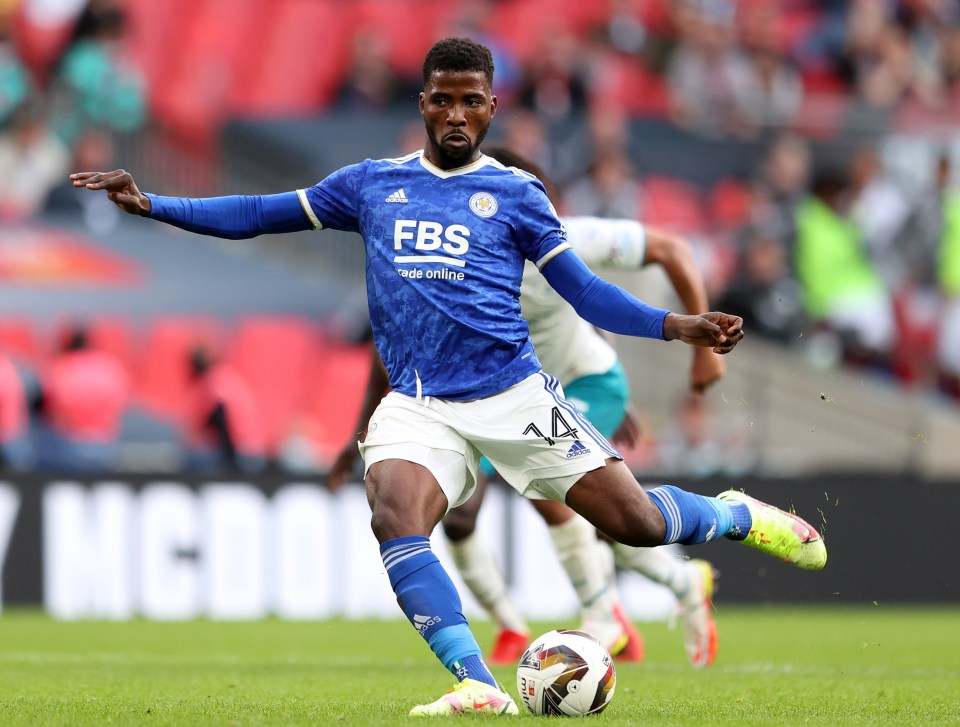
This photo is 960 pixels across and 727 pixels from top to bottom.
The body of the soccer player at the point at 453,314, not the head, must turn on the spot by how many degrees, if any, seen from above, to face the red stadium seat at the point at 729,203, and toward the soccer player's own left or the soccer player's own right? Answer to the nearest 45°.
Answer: approximately 180°

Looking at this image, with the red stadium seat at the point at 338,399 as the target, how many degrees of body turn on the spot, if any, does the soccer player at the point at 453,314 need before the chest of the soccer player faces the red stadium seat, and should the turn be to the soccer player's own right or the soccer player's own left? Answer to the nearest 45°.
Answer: approximately 180°

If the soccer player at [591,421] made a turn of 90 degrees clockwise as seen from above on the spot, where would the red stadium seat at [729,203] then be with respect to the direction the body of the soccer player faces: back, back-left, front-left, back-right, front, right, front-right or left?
front-right

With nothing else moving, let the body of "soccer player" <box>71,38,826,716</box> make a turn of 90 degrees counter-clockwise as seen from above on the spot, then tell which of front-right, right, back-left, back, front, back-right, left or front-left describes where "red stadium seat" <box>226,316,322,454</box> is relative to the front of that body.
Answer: left

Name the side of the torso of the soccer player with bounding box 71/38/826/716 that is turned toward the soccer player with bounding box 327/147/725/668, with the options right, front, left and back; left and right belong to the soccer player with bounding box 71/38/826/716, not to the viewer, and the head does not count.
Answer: back

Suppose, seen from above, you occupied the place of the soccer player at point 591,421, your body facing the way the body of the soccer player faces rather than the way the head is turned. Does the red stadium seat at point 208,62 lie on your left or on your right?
on your right

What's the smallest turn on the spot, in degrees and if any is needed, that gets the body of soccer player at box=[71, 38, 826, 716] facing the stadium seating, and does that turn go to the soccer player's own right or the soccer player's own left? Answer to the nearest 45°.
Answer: approximately 180°

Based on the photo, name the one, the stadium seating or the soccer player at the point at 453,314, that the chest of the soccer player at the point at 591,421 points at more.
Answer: the soccer player

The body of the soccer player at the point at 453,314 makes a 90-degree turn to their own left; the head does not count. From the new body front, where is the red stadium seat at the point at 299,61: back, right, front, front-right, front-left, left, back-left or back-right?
left

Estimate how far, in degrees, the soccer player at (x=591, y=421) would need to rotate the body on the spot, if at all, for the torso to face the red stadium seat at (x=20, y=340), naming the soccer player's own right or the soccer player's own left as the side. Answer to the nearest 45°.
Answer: approximately 90° to the soccer player's own right

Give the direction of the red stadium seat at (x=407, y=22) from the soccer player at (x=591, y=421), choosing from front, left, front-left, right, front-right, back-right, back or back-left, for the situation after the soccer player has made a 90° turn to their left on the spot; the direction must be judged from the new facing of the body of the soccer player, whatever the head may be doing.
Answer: back-left

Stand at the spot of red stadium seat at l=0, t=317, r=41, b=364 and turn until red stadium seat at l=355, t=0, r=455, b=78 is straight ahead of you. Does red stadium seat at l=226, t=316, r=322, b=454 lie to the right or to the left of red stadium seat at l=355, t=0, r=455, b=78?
right

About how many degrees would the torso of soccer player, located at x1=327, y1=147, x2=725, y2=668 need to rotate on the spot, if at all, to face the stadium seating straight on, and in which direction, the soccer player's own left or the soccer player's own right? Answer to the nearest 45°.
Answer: approximately 135° to the soccer player's own right

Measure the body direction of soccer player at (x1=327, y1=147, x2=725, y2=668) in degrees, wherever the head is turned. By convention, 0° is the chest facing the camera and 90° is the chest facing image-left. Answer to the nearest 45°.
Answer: approximately 45°

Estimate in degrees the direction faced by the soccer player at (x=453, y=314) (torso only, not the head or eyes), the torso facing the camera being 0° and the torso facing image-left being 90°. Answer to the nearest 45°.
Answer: approximately 0°

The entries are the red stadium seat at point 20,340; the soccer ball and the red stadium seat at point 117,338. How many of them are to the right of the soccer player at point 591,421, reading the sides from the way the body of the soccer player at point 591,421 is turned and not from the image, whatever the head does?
2
